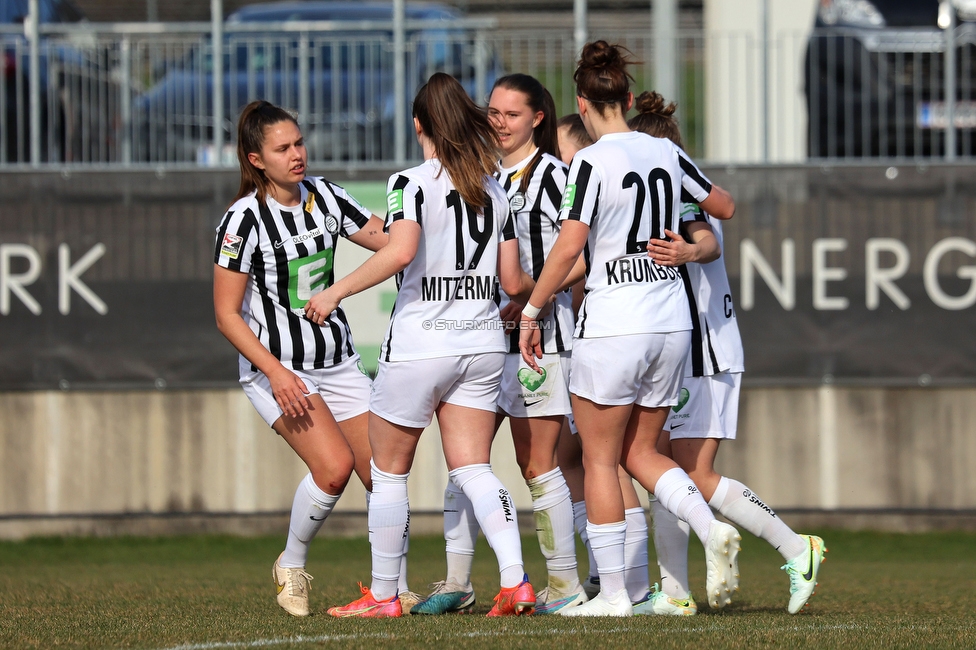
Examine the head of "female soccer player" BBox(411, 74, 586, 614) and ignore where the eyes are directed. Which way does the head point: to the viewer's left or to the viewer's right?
to the viewer's left

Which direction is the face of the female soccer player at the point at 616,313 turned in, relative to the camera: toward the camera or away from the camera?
away from the camera

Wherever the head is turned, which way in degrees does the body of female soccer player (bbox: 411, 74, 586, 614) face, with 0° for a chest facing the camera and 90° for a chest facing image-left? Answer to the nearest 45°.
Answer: approximately 45°

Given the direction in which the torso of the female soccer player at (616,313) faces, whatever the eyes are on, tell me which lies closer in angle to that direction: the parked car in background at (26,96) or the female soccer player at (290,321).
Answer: the parked car in background

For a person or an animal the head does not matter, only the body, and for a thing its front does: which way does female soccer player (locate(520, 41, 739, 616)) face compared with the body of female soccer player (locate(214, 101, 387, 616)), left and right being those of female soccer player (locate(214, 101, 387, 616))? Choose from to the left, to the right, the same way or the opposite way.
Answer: the opposite way

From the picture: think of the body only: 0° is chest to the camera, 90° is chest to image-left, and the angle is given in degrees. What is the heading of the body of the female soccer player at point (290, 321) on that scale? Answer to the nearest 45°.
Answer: approximately 315°

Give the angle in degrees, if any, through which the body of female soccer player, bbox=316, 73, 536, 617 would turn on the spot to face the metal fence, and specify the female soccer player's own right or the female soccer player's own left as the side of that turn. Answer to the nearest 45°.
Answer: approximately 45° to the female soccer player's own right

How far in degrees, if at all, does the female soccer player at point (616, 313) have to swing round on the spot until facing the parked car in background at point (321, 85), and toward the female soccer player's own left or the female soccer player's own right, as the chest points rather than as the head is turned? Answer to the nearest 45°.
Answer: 0° — they already face it

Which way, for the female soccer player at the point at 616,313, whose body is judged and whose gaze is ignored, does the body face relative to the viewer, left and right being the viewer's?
facing away from the viewer and to the left of the viewer

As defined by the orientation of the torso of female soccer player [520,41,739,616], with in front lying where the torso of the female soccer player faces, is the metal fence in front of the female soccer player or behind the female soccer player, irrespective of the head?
in front
